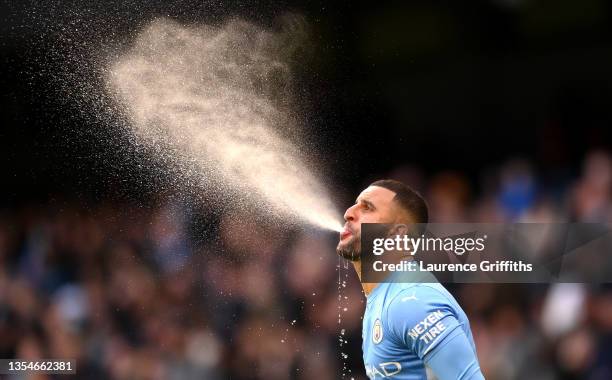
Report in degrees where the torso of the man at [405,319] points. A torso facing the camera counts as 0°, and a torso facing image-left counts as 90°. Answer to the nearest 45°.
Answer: approximately 90°

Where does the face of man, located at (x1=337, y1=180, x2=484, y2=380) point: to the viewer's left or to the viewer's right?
to the viewer's left
